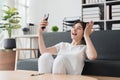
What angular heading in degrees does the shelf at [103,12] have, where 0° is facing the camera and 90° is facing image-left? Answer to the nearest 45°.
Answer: approximately 0°

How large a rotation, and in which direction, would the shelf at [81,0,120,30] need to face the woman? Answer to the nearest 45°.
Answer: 0° — it already faces them

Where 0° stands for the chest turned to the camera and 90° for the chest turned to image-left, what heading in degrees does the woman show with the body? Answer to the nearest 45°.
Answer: approximately 45°

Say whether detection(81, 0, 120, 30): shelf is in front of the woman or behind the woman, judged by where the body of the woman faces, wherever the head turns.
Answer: behind
